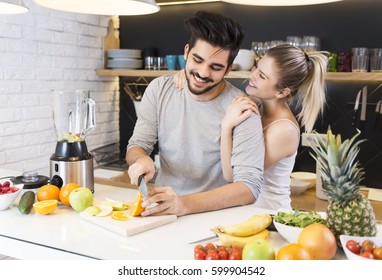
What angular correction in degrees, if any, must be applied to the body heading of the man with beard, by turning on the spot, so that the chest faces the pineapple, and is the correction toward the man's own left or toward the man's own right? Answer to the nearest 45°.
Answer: approximately 45° to the man's own left

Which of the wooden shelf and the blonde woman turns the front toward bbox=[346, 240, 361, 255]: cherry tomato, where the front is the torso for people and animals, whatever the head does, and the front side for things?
the wooden shelf

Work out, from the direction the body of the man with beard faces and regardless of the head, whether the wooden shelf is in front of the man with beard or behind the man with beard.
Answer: behind

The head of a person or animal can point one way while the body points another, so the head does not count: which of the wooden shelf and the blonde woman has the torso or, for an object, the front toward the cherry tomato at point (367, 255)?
the wooden shelf

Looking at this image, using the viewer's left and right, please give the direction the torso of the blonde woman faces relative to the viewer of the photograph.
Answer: facing to the left of the viewer
